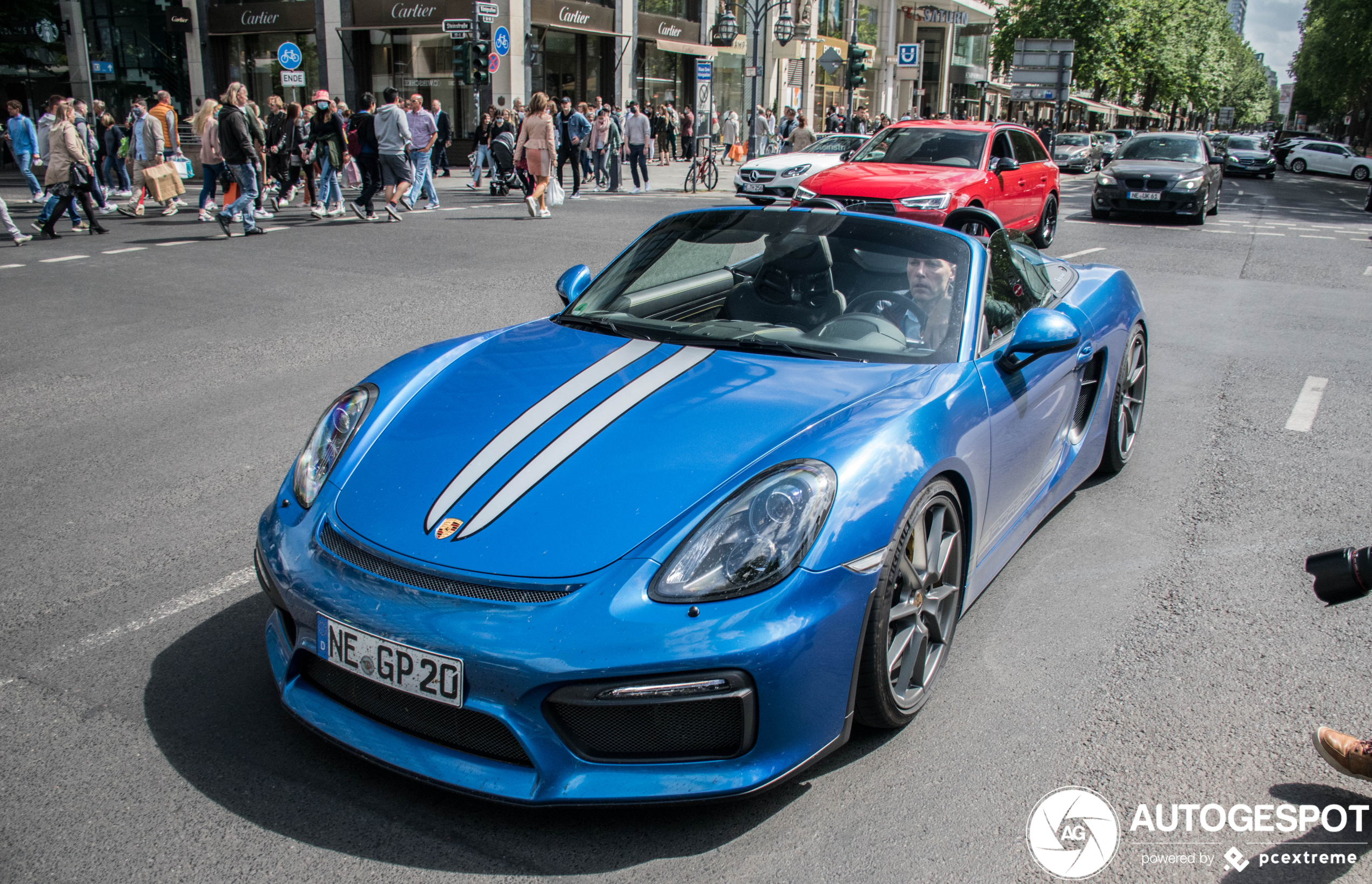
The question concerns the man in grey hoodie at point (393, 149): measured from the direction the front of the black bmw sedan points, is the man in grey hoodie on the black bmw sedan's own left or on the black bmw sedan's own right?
on the black bmw sedan's own right

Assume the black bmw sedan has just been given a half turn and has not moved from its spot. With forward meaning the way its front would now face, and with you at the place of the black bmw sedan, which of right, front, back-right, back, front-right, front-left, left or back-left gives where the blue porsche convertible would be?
back

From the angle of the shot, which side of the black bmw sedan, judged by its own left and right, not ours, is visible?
front

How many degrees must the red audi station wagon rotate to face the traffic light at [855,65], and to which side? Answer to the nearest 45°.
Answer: approximately 135° to its right

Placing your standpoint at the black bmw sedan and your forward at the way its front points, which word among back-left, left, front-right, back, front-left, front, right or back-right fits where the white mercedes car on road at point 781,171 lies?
right

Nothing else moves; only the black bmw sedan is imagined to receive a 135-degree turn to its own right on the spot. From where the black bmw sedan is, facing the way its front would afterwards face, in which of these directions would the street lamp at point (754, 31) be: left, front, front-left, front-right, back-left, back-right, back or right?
front

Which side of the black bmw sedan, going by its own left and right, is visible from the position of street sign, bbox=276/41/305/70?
right

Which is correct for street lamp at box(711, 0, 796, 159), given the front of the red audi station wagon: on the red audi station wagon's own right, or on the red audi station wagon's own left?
on the red audi station wagon's own right

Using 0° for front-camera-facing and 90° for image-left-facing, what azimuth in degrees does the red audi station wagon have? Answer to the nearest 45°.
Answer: approximately 45°

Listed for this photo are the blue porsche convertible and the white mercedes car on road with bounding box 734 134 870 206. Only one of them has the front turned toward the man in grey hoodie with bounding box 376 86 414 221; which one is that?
the white mercedes car on road

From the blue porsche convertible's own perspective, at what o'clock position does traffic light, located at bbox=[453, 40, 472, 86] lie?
The traffic light is roughly at 4 o'clock from the blue porsche convertible.

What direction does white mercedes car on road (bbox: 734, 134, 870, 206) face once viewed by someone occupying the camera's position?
facing the viewer and to the left of the viewer

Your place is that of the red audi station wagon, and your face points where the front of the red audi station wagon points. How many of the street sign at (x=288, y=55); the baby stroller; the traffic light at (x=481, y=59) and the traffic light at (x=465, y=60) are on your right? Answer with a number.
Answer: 4

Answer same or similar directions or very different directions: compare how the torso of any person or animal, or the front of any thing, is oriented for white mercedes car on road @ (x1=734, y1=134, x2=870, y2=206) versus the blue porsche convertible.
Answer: same or similar directions

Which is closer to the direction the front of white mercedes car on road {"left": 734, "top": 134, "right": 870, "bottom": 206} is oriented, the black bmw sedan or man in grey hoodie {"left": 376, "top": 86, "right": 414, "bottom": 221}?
the man in grey hoodie
